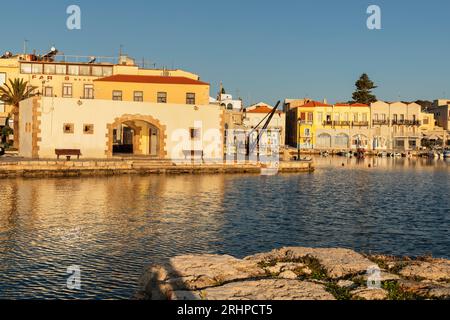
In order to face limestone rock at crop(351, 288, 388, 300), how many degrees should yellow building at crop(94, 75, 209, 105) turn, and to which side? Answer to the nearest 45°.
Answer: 0° — it already faces it

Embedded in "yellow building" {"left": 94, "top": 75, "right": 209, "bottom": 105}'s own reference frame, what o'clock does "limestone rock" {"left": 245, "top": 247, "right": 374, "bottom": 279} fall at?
The limestone rock is roughly at 12 o'clock from the yellow building.

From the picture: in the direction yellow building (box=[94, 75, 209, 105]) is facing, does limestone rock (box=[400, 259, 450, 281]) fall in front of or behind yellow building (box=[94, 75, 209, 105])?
in front

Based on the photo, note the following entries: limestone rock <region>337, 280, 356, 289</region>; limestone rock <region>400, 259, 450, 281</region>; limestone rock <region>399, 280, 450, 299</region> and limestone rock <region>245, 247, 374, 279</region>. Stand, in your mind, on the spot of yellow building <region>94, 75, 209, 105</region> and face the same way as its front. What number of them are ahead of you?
4

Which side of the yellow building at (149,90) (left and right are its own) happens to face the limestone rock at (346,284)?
front

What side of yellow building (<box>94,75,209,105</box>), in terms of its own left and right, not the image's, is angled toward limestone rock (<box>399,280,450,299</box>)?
front

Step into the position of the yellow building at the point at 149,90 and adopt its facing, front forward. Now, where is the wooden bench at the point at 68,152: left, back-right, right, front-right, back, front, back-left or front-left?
front-right
